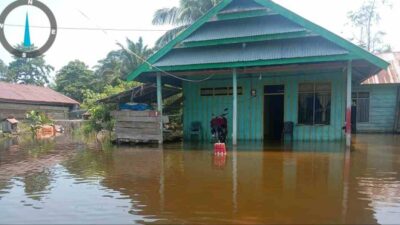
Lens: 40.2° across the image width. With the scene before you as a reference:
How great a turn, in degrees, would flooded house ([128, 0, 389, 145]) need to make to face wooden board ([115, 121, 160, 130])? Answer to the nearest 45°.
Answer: approximately 90° to its right

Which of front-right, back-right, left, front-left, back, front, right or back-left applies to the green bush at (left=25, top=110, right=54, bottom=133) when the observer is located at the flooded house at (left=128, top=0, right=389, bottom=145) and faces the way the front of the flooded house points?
back-right

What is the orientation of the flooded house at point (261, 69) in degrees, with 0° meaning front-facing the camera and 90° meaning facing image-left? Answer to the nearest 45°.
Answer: approximately 0°

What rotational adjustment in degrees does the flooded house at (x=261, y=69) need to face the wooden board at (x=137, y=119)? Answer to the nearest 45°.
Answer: approximately 90° to its right

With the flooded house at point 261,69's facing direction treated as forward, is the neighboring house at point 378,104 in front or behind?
behind

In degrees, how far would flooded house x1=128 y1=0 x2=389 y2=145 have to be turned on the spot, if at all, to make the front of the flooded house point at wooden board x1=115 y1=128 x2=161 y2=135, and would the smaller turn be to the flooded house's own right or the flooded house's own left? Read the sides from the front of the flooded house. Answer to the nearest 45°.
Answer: approximately 90° to the flooded house's own right
